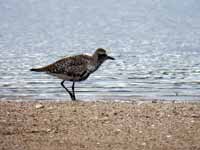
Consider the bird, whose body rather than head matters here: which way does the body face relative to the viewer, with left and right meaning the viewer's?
facing to the right of the viewer
